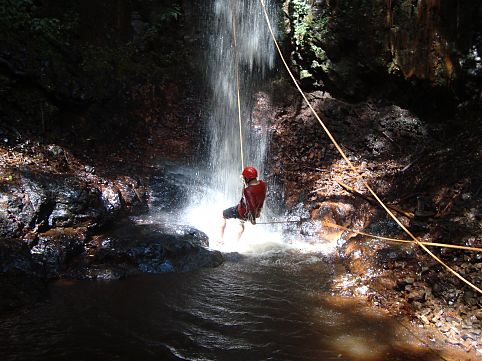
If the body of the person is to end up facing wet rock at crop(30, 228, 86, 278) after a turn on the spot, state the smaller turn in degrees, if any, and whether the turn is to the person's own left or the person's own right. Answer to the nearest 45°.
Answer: approximately 45° to the person's own left

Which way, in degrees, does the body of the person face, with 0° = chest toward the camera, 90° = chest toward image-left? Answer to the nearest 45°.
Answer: approximately 135°

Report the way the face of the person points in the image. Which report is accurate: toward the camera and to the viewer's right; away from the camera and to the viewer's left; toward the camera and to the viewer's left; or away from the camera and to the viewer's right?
away from the camera and to the viewer's left

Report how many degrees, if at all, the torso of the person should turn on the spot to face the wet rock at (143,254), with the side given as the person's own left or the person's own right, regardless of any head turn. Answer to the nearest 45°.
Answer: approximately 45° to the person's own left

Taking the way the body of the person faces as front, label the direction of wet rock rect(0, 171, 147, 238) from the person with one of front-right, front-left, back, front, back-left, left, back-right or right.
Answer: front-left

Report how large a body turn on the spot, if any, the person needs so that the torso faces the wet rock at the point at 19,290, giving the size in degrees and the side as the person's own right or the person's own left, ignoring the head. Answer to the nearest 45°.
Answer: approximately 90° to the person's own left
